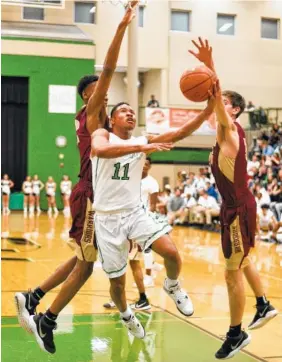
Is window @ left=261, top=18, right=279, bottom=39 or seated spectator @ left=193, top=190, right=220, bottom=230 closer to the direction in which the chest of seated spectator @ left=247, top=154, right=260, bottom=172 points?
the seated spectator

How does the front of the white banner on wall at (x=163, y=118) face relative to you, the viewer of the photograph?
facing the viewer

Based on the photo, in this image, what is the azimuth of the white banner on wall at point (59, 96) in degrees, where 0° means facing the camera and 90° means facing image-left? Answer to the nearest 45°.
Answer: approximately 0°

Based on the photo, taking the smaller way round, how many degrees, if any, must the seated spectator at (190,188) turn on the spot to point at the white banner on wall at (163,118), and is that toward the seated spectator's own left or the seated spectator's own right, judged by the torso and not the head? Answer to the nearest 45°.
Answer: approximately 135° to the seated spectator's own right

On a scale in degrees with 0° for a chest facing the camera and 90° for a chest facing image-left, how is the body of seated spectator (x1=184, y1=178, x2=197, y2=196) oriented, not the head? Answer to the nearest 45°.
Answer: approximately 45°

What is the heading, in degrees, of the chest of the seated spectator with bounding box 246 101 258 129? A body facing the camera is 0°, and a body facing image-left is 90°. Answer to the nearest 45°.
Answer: approximately 45°

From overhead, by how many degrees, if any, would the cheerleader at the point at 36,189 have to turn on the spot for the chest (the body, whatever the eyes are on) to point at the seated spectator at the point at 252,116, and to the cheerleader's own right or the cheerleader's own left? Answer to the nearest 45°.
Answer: approximately 90° to the cheerleader's own left

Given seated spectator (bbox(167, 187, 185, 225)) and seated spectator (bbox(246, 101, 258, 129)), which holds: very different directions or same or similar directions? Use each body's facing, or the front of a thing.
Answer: same or similar directions

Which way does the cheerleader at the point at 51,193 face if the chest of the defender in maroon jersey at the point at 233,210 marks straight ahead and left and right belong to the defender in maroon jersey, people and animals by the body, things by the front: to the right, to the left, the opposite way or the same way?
to the left

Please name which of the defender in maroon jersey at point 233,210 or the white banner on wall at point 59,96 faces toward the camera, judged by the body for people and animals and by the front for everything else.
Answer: the white banner on wall

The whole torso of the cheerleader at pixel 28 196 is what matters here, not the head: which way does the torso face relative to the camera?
toward the camera

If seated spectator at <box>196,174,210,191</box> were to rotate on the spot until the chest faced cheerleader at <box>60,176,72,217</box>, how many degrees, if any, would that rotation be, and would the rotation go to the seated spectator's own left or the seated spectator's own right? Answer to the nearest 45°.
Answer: approximately 90° to the seated spectator's own right

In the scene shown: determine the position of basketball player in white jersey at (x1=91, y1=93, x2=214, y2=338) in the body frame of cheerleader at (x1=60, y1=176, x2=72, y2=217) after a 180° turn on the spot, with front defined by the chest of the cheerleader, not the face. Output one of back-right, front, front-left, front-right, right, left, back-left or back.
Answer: back

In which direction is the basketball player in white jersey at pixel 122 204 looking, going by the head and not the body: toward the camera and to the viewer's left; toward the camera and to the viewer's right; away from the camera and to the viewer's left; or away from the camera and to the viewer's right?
toward the camera and to the viewer's right

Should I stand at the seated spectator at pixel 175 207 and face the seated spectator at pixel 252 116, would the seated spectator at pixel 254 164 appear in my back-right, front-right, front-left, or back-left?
front-right

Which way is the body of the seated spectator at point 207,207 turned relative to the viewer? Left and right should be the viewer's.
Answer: facing the viewer and to the left of the viewer

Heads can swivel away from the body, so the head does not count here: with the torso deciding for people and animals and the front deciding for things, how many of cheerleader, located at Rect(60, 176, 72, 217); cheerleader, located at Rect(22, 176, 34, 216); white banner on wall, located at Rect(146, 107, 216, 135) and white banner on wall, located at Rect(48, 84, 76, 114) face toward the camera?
4

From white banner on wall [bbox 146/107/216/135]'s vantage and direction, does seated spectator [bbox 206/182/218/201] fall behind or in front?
in front

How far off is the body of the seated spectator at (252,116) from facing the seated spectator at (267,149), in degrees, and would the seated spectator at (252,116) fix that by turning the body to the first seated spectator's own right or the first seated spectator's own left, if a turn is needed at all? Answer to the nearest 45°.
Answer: approximately 45° to the first seated spectator's own left
